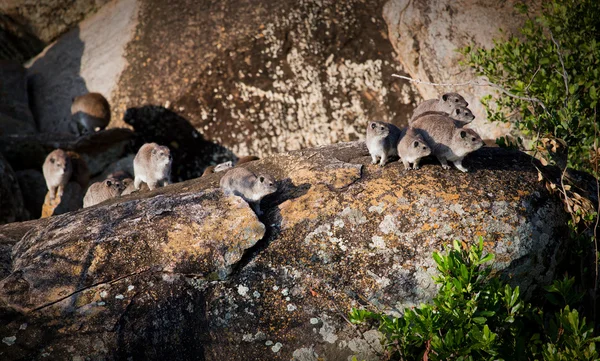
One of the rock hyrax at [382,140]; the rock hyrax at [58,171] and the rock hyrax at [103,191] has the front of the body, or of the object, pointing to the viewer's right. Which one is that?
the rock hyrax at [103,191]

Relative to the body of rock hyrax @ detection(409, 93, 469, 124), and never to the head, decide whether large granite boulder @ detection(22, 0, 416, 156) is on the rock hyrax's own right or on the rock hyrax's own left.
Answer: on the rock hyrax's own left

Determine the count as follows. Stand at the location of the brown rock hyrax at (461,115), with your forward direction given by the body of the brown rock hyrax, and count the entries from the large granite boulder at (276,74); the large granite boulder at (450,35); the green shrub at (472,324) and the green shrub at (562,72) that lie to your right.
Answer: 1

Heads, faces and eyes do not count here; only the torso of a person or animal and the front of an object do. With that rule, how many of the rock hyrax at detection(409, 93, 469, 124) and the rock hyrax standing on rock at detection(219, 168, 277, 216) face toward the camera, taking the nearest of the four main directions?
0

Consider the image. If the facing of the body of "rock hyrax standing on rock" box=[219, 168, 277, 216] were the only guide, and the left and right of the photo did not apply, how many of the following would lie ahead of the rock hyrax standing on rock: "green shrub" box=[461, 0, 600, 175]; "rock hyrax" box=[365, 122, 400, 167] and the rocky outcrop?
2

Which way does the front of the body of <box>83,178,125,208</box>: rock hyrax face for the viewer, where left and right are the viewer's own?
facing to the right of the viewer

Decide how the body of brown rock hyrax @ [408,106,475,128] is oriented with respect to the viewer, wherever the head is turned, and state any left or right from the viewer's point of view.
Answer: facing to the right of the viewer

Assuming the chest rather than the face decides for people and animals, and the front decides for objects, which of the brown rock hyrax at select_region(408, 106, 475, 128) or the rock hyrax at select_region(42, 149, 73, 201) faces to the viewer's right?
the brown rock hyrax

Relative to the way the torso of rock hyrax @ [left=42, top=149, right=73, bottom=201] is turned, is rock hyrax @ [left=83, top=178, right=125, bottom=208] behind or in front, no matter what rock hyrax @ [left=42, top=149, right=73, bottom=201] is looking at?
in front

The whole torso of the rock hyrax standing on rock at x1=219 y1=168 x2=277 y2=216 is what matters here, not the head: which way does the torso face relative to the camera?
to the viewer's right

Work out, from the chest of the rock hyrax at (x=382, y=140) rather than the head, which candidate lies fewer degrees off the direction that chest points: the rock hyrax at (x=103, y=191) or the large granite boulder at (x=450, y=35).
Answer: the rock hyrax

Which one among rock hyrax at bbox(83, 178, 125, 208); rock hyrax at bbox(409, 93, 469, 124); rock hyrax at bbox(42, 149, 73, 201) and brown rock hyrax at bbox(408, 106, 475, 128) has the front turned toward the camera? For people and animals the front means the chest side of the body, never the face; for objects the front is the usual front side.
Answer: rock hyrax at bbox(42, 149, 73, 201)

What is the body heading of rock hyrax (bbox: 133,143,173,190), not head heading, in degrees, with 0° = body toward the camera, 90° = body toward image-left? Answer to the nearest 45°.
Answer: approximately 315°

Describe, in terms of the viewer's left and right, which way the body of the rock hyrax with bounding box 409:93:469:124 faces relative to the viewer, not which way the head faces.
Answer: facing to the right of the viewer

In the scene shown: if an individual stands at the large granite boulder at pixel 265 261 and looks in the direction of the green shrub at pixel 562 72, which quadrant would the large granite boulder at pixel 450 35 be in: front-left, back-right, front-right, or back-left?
front-left
